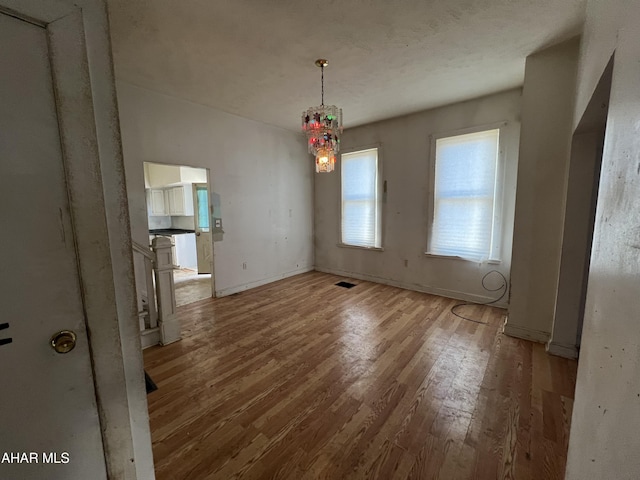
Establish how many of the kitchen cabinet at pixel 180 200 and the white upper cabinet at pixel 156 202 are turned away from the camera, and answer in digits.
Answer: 0

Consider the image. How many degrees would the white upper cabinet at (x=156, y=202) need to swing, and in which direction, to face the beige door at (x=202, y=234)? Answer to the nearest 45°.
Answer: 0° — it already faces it

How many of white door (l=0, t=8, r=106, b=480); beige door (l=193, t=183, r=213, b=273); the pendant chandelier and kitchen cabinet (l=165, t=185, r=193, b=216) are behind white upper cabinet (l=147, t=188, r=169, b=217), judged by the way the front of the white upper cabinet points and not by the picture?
0

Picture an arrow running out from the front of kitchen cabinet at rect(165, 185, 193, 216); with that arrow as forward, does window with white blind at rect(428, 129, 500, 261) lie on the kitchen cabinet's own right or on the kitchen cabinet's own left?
on the kitchen cabinet's own left

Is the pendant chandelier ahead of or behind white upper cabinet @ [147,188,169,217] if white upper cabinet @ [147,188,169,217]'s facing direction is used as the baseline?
ahead

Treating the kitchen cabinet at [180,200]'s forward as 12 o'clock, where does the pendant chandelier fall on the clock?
The pendant chandelier is roughly at 10 o'clock from the kitchen cabinet.

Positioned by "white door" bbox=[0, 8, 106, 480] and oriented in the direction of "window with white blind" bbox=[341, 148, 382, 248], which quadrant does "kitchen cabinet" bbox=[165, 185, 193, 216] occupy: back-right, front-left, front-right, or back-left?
front-left

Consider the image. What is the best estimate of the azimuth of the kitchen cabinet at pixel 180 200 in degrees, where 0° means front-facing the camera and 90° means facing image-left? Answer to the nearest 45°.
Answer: approximately 45°

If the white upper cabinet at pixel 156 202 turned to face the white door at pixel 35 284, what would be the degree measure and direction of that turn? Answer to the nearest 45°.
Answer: approximately 45° to its right

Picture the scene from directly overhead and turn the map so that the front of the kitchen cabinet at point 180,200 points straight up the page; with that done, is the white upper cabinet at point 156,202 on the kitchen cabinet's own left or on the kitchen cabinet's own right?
on the kitchen cabinet's own right

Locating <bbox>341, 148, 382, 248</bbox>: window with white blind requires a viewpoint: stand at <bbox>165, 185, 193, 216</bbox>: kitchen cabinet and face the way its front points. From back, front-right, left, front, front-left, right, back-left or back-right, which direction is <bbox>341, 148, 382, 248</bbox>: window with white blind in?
left

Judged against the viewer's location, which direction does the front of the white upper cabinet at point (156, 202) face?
facing the viewer and to the right of the viewer

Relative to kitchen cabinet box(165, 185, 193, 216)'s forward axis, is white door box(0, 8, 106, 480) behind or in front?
in front

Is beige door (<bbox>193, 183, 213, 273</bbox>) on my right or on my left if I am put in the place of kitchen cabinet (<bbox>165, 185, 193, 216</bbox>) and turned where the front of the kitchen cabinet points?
on my left
